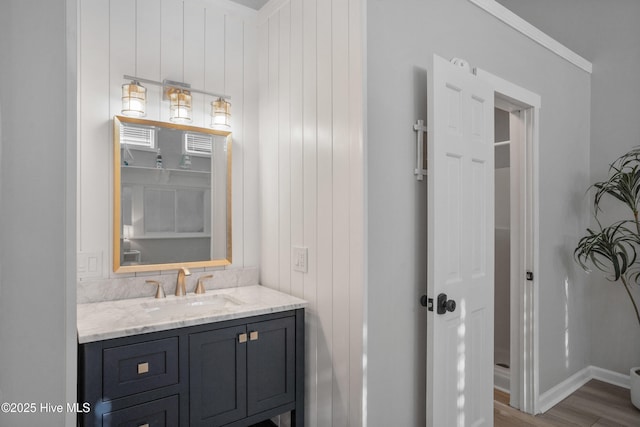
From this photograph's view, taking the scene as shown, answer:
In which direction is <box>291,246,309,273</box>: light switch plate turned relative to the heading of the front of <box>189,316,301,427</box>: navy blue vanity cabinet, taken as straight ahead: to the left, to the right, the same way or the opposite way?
to the right

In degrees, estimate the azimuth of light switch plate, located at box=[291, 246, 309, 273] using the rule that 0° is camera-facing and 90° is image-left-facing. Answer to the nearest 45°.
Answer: approximately 45°

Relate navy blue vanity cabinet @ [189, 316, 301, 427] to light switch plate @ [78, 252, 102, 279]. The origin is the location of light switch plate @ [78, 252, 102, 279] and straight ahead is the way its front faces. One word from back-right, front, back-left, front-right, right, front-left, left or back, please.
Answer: front-left

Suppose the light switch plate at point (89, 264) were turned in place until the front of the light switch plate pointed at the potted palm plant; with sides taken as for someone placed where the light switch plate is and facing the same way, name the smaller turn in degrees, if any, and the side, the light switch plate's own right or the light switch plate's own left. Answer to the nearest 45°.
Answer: approximately 90° to the light switch plate's own left

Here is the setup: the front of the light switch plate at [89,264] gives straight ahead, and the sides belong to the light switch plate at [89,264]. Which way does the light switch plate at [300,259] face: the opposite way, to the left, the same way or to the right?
to the right

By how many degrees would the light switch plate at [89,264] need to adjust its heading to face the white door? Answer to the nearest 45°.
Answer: approximately 45° to its left

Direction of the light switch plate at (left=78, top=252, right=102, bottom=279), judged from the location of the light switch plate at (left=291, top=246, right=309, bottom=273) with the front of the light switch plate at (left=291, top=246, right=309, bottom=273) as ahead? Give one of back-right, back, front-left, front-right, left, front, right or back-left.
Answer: front-right

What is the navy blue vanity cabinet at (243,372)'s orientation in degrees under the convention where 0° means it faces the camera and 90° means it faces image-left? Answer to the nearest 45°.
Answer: approximately 315°
